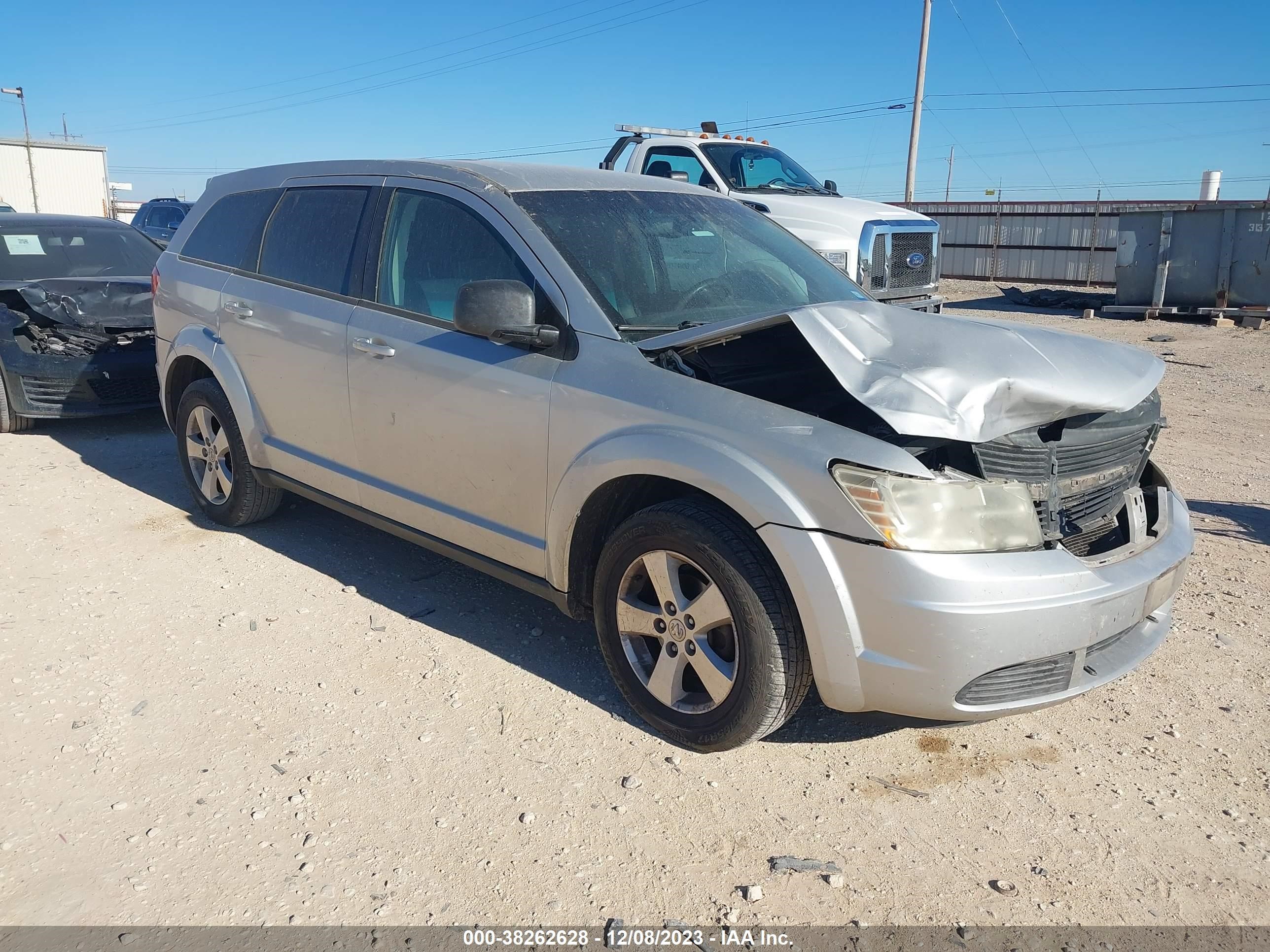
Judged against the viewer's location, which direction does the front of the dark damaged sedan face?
facing the viewer and to the right of the viewer

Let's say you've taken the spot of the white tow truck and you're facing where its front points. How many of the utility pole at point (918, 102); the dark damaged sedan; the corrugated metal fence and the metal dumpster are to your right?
1

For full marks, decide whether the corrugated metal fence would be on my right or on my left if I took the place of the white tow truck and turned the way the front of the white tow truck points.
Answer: on my left

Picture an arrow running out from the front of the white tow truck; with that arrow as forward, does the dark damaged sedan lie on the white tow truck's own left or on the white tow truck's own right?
on the white tow truck's own right

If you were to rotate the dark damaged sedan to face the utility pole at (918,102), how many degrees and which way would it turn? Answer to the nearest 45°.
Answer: approximately 90° to its left

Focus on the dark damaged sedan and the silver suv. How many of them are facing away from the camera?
0

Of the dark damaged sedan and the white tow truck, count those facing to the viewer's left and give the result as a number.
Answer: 0

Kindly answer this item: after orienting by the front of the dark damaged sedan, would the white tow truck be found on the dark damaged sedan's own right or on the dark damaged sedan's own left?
on the dark damaged sedan's own left

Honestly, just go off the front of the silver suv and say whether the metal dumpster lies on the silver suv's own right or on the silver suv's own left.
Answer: on the silver suv's own left

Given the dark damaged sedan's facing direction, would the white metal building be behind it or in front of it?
behind

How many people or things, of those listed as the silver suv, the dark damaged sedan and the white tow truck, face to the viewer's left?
0

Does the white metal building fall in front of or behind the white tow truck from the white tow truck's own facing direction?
behind
